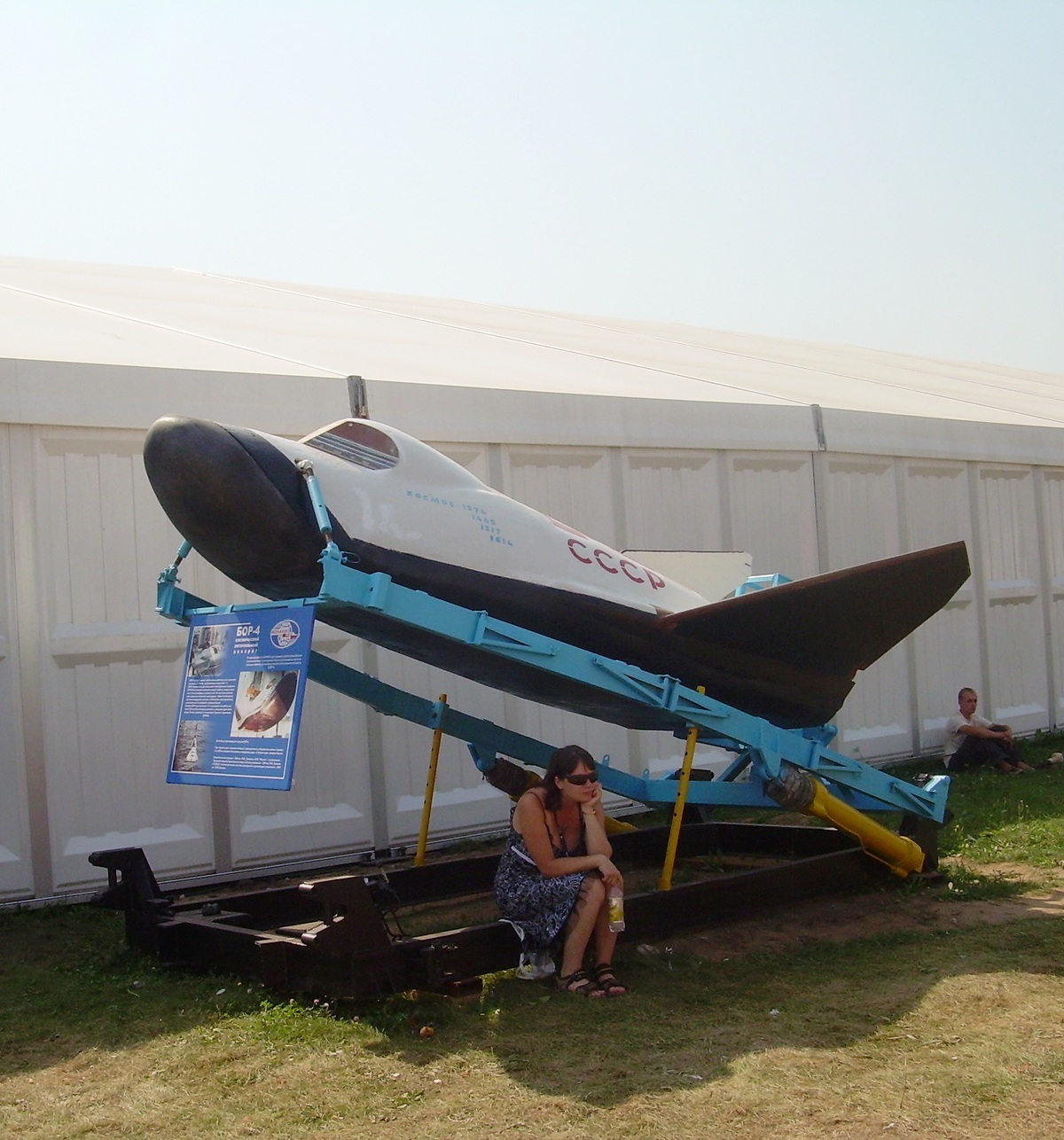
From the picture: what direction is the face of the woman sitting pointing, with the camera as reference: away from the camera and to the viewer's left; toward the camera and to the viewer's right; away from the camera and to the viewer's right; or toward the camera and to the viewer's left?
toward the camera and to the viewer's right

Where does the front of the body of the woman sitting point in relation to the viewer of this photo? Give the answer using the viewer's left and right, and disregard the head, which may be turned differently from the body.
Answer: facing the viewer and to the right of the viewer

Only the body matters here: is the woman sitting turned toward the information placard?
no

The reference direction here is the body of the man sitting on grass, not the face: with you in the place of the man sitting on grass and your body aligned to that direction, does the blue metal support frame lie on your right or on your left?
on your right

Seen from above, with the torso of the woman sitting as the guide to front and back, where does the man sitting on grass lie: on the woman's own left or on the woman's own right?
on the woman's own left

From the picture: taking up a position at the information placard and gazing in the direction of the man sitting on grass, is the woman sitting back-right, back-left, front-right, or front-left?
front-right

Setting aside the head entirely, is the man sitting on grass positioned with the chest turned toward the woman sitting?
no

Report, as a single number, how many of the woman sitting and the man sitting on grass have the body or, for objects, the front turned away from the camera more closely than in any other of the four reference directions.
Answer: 0

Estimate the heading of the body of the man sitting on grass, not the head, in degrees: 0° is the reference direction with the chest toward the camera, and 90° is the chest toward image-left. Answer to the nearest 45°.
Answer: approximately 315°
